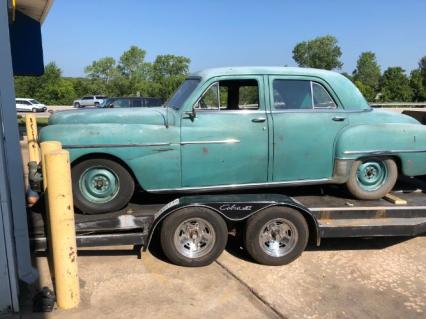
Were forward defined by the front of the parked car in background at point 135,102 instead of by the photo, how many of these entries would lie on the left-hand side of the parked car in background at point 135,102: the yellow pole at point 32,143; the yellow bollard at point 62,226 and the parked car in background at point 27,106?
2

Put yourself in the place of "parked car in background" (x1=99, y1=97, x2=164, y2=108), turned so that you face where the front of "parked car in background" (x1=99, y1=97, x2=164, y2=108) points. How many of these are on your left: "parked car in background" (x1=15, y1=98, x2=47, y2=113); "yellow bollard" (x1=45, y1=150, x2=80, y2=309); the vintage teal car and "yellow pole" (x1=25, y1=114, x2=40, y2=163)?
3

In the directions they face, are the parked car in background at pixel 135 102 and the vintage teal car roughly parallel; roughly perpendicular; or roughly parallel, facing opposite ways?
roughly parallel

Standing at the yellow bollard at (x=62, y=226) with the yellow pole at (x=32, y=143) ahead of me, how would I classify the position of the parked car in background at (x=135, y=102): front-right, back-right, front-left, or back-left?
front-right

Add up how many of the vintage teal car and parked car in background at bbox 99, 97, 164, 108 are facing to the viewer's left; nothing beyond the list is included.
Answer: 2

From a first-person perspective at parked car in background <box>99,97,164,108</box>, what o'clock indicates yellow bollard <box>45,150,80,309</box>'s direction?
The yellow bollard is roughly at 9 o'clock from the parked car in background.

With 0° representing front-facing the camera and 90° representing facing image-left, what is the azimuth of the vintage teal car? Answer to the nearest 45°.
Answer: approximately 90°

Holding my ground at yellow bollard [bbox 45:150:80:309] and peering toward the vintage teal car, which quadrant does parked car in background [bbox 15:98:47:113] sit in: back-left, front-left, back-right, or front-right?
front-left

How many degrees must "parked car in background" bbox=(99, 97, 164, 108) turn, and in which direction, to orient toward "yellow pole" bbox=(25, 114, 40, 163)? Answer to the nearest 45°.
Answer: approximately 90° to its left

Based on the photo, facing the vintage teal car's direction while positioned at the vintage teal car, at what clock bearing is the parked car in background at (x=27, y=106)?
The parked car in background is roughly at 2 o'clock from the vintage teal car.

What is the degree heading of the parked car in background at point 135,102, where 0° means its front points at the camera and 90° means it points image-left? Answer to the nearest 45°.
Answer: approximately 90°
